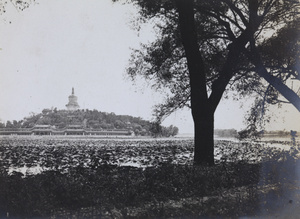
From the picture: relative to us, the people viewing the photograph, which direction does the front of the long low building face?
facing the viewer
